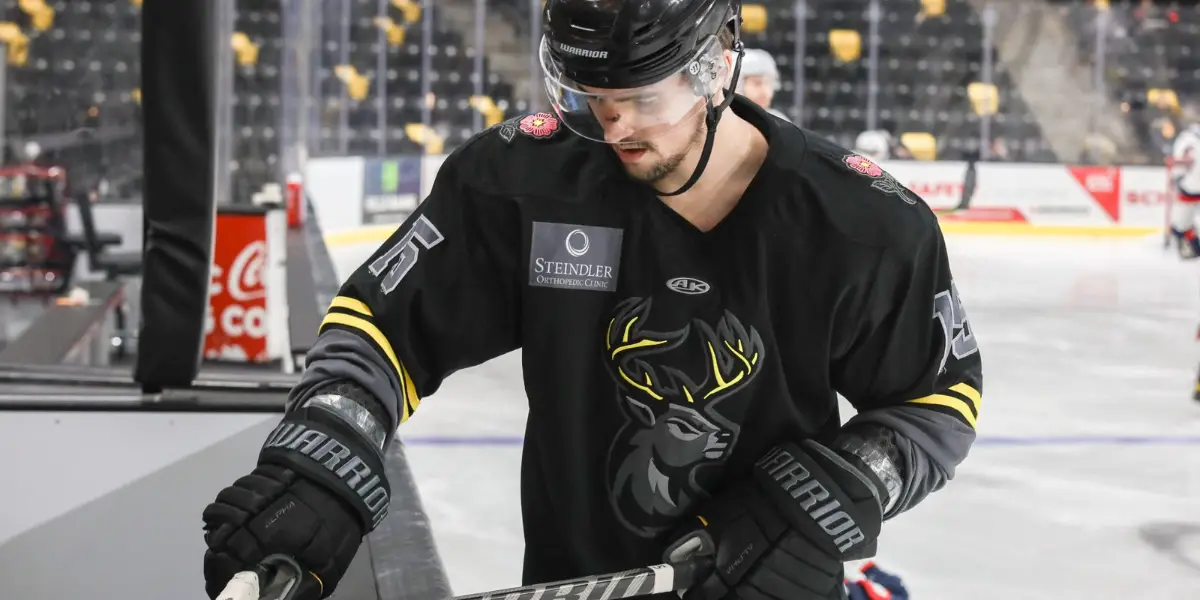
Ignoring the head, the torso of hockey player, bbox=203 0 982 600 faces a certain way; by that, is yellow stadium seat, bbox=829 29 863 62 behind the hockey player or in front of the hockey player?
behind

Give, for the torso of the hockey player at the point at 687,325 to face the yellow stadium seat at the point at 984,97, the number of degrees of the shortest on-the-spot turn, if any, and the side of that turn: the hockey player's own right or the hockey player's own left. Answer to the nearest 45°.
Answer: approximately 180°

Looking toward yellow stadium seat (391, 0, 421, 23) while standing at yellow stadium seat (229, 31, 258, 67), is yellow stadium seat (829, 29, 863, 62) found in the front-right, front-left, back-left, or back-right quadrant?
front-right

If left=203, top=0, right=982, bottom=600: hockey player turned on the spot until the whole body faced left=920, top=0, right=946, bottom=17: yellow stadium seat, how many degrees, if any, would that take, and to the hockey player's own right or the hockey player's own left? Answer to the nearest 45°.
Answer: approximately 180°

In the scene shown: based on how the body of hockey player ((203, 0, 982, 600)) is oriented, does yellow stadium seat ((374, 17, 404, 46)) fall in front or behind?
behind

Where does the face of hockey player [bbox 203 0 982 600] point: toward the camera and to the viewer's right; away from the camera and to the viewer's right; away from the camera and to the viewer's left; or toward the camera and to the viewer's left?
toward the camera and to the viewer's left

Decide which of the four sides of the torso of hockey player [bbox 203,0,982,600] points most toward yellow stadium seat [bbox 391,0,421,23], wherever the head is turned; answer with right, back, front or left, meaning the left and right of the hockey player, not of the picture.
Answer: back

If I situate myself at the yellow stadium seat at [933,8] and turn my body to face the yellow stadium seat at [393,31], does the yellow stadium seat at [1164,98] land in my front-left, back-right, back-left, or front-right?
back-left

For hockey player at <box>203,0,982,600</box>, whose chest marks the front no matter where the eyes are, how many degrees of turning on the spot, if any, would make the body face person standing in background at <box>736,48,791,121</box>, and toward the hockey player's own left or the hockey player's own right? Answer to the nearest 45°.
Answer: approximately 180°

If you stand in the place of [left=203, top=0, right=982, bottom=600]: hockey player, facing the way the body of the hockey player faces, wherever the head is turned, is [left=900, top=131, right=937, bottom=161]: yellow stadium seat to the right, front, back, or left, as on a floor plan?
back

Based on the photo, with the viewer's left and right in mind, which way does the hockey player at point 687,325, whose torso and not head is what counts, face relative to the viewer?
facing the viewer

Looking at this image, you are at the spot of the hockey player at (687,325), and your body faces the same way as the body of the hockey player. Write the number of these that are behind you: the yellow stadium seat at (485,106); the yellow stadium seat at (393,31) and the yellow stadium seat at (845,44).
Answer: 3

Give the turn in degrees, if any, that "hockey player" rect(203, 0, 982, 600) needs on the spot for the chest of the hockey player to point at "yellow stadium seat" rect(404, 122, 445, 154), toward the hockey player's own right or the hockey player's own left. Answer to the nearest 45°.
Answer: approximately 180°

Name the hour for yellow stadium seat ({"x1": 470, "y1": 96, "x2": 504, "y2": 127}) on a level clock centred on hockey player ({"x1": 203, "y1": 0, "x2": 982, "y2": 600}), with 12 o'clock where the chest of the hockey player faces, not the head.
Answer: The yellow stadium seat is roughly at 6 o'clock from the hockey player.
